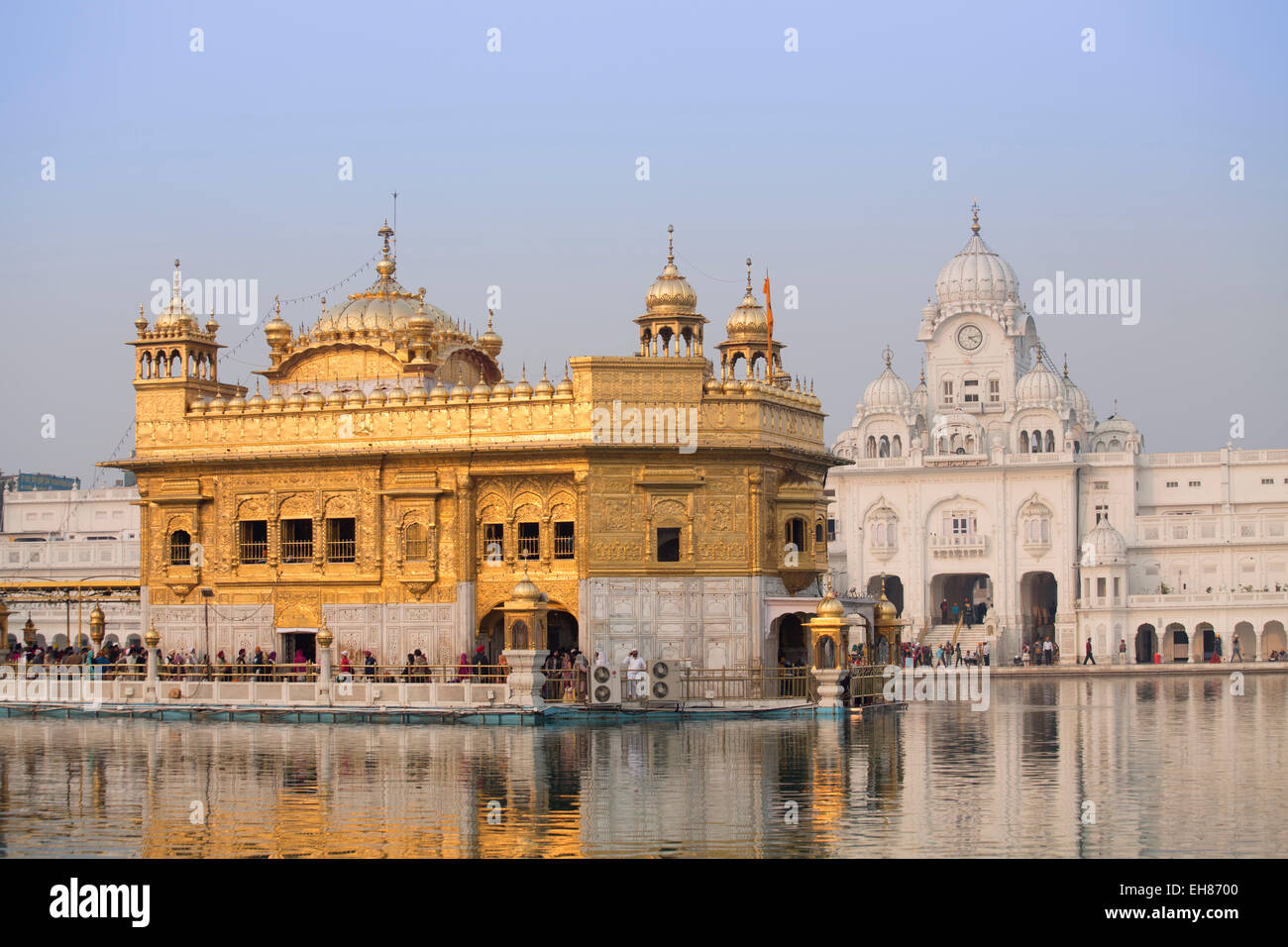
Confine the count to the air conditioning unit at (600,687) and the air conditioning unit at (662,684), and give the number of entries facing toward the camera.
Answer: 2

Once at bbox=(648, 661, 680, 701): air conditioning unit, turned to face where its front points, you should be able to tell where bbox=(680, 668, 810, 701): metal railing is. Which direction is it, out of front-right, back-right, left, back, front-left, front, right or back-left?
back-left

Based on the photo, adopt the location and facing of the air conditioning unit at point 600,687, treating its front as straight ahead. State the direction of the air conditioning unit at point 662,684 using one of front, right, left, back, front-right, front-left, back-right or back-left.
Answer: left

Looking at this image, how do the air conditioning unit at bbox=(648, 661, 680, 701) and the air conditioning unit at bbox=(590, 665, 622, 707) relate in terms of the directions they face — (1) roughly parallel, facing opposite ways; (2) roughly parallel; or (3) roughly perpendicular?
roughly parallel

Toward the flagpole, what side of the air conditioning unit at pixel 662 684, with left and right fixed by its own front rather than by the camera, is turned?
back

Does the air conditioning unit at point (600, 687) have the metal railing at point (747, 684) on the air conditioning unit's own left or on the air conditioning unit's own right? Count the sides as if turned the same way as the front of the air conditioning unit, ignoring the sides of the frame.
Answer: on the air conditioning unit's own left

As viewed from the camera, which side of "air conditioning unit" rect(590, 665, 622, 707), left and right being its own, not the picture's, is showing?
front

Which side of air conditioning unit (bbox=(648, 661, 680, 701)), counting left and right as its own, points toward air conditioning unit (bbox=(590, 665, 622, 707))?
right

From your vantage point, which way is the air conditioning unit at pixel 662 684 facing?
toward the camera

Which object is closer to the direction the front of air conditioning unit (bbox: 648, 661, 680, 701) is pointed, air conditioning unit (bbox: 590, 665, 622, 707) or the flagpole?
the air conditioning unit
